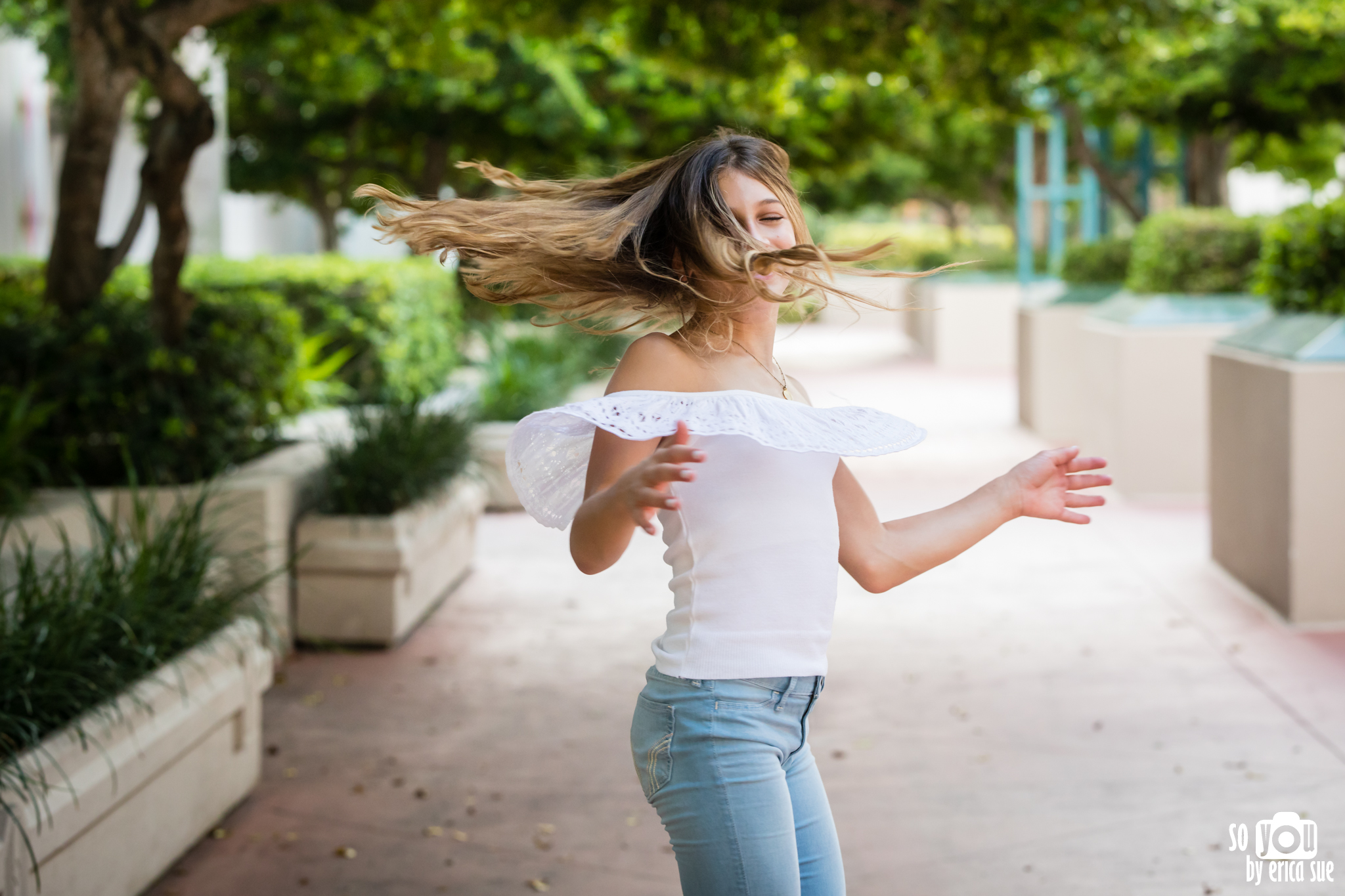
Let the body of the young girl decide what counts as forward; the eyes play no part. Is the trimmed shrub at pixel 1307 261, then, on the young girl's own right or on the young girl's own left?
on the young girl's own left

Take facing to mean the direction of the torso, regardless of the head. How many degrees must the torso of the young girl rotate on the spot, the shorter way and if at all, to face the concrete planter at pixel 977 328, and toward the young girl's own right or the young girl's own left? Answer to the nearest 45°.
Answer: approximately 135° to the young girl's own left

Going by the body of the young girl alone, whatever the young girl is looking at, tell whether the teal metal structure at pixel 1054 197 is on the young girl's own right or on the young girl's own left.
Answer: on the young girl's own left

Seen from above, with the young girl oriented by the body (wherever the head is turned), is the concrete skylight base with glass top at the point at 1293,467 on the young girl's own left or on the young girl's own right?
on the young girl's own left

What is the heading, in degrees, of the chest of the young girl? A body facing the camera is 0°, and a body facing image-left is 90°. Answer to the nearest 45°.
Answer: approximately 315°

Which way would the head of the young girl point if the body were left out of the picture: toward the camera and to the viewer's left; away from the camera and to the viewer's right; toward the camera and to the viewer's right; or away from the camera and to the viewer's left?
toward the camera and to the viewer's right
